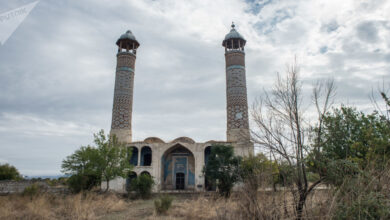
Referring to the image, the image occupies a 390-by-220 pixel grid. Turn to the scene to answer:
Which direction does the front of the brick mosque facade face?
toward the camera

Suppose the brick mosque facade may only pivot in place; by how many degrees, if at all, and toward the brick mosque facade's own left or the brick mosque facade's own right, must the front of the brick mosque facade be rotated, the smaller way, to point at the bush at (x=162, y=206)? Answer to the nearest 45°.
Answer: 0° — it already faces it

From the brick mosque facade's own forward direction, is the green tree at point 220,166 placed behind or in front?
in front

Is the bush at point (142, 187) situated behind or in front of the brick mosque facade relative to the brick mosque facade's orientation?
in front

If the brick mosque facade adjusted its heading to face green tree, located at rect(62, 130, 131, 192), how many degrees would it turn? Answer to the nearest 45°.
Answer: approximately 45° to its right
